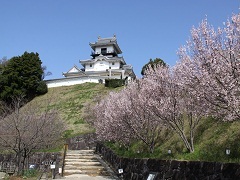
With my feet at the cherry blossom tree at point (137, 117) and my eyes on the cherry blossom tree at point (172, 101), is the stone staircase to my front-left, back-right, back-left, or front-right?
back-right

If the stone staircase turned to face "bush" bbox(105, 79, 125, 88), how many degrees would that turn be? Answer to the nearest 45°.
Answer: approximately 180°

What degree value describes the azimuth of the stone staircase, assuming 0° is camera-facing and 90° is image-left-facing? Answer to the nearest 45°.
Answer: approximately 0°
